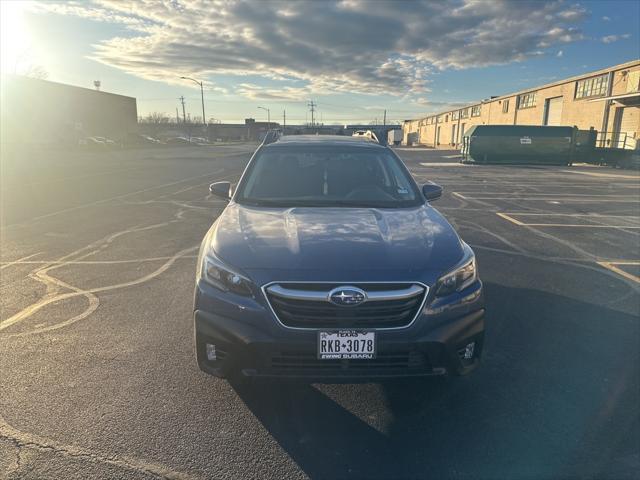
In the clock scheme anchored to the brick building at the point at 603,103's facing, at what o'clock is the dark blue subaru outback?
The dark blue subaru outback is roughly at 11 o'clock from the brick building.

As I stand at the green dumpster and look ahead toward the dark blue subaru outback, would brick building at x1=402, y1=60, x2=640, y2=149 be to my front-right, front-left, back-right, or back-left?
back-left

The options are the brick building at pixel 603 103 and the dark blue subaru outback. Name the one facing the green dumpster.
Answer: the brick building

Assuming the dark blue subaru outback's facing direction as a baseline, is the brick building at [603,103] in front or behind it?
behind

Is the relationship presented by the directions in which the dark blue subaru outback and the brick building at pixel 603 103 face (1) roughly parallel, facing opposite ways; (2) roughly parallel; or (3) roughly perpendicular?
roughly perpendicular

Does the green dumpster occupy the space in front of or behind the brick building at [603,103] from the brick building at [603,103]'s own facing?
in front

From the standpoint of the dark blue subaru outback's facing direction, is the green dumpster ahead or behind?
behind
